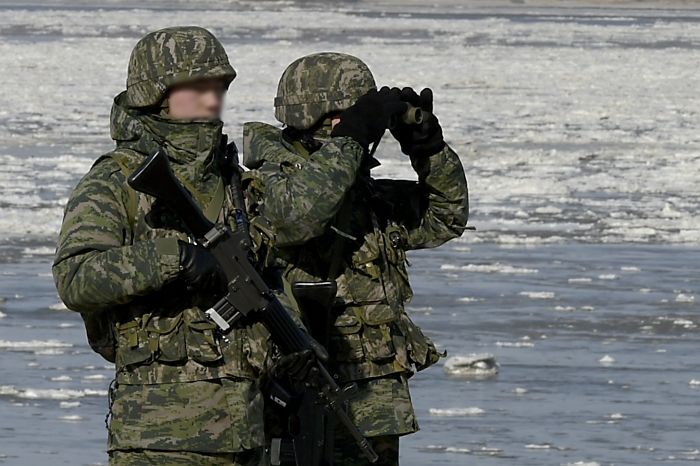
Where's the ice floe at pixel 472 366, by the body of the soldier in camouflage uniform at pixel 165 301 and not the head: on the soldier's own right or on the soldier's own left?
on the soldier's own left

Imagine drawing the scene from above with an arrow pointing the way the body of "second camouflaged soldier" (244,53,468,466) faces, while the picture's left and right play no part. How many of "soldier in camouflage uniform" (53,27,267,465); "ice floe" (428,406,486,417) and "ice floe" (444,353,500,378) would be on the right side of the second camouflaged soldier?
1

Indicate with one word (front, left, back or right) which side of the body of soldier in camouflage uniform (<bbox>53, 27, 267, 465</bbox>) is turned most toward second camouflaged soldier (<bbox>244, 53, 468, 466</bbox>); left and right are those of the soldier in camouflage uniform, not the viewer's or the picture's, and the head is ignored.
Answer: left

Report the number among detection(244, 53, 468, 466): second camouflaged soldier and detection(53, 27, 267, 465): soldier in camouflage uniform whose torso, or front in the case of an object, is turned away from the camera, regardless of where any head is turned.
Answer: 0

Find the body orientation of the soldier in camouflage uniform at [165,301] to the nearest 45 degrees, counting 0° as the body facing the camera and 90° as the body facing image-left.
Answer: approximately 315°

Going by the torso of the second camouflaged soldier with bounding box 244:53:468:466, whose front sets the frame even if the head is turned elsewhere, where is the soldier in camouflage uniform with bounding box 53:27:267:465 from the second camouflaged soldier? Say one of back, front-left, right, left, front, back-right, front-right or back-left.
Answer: right

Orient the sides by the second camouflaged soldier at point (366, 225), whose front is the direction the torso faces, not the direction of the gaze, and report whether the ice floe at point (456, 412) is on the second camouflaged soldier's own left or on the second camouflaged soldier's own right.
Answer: on the second camouflaged soldier's own left

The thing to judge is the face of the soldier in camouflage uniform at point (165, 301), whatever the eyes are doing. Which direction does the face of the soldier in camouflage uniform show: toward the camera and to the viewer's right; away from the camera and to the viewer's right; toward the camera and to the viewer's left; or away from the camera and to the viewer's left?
toward the camera and to the viewer's right

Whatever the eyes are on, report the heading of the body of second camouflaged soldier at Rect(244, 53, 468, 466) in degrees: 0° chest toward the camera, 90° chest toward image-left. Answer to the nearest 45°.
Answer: approximately 315°

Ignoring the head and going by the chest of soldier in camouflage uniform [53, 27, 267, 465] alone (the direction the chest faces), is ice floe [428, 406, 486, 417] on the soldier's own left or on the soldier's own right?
on the soldier's own left

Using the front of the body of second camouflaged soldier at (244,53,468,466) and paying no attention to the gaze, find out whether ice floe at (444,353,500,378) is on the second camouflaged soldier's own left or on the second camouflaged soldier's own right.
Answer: on the second camouflaged soldier's own left
